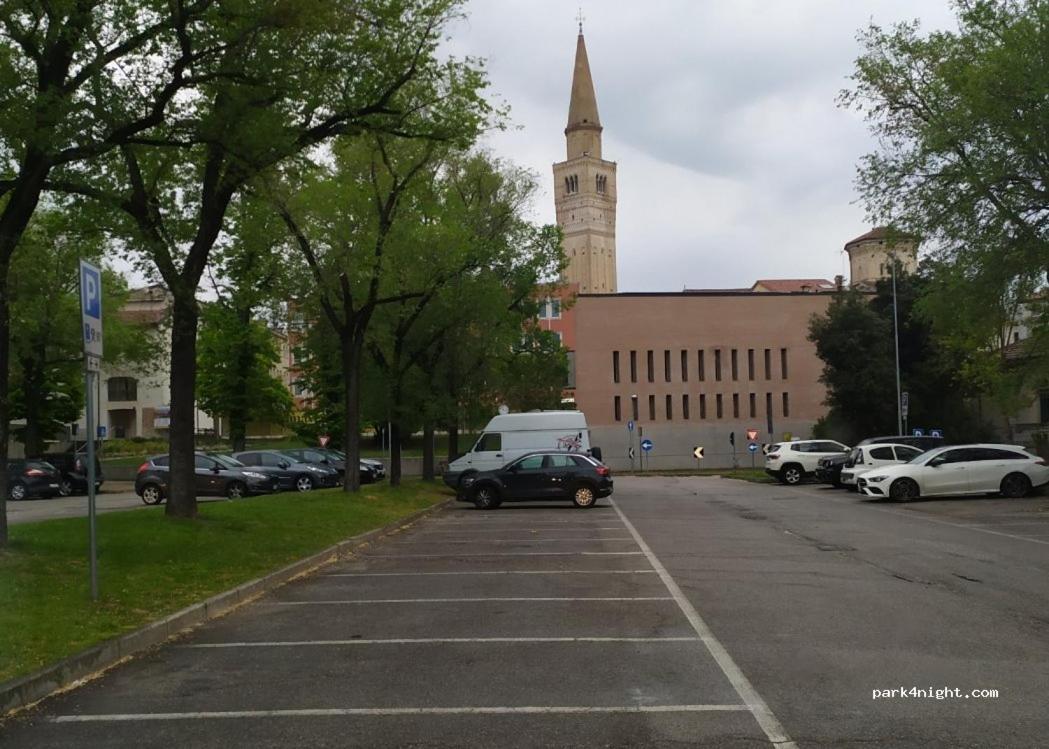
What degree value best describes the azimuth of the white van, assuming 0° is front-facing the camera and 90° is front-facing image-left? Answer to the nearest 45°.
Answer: approximately 90°

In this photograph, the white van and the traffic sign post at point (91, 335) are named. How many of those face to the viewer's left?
1

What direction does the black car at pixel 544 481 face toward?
to the viewer's left

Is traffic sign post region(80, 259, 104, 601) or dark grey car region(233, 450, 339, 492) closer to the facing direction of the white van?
the dark grey car

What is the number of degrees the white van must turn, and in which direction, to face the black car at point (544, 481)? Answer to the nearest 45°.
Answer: approximately 90° to its left

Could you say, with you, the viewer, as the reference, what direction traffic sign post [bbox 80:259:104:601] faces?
facing the viewer and to the right of the viewer

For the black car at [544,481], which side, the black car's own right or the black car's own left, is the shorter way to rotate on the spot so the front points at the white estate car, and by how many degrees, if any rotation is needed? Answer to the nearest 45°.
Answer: approximately 180°

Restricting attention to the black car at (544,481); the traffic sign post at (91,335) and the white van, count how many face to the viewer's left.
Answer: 2

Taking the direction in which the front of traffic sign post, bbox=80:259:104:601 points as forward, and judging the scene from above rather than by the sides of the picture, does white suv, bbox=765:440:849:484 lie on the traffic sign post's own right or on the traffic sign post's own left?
on the traffic sign post's own left

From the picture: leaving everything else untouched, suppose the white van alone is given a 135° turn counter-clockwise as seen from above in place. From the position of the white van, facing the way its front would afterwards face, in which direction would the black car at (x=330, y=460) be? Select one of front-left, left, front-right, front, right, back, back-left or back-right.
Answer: back

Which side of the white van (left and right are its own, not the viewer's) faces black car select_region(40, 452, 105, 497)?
front

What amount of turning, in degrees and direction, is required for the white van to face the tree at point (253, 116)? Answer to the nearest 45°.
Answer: approximately 90° to its left
